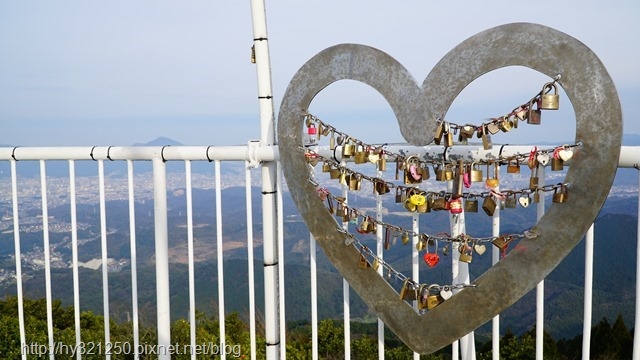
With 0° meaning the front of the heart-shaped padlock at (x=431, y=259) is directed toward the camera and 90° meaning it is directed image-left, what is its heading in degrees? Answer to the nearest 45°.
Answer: approximately 0°

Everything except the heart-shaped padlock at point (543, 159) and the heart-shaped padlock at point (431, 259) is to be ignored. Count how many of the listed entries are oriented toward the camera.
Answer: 2

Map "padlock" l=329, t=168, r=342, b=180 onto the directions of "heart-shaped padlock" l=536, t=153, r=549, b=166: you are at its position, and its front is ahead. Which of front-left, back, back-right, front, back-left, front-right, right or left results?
right

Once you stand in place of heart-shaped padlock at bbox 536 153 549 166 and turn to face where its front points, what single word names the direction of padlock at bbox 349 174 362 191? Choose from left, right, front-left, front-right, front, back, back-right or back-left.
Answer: right

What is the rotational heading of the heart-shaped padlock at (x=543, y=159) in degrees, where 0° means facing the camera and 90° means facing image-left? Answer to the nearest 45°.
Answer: approximately 0°
